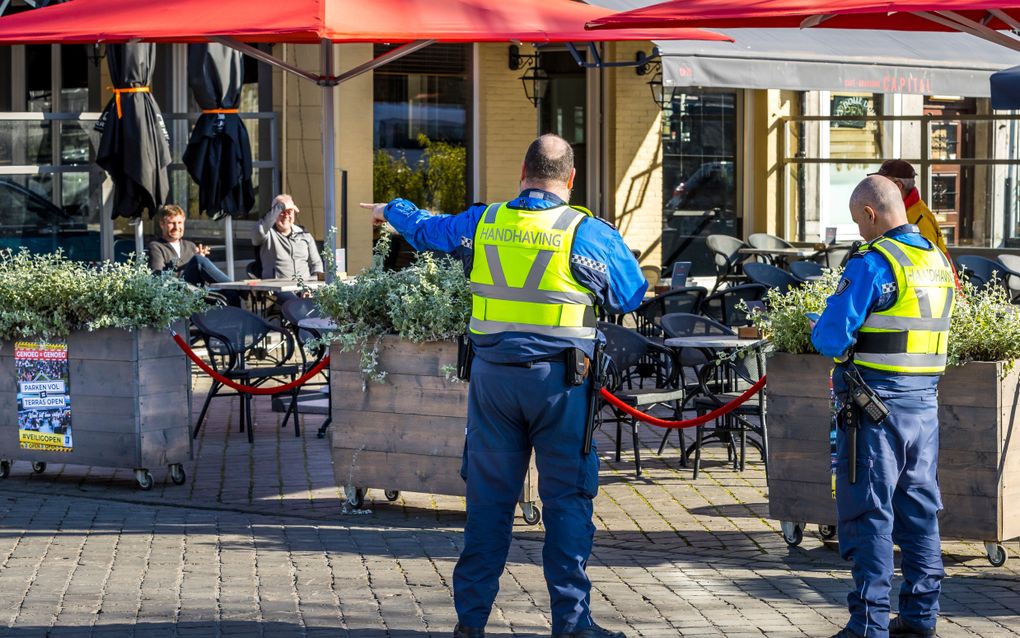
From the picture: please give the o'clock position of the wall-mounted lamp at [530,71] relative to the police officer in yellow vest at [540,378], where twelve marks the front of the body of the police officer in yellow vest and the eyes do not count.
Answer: The wall-mounted lamp is roughly at 12 o'clock from the police officer in yellow vest.

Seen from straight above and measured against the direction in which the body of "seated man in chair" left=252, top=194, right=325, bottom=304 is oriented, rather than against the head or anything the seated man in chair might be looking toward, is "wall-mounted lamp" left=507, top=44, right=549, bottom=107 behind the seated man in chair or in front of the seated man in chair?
behind

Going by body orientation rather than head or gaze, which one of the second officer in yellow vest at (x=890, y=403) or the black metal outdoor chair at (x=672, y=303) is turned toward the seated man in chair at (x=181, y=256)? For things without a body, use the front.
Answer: the second officer in yellow vest

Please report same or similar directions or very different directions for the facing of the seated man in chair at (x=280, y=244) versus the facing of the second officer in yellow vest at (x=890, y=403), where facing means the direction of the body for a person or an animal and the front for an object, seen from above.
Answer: very different directions

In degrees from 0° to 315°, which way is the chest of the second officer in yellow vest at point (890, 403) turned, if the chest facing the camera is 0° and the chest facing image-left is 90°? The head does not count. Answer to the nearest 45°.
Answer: approximately 135°

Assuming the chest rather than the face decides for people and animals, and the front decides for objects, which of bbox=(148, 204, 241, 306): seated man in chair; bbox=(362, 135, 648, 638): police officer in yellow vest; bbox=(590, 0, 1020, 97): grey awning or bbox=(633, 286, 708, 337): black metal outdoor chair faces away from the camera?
the police officer in yellow vest

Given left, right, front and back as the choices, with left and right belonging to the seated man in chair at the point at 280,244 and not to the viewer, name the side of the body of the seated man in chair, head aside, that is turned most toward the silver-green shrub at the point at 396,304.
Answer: front

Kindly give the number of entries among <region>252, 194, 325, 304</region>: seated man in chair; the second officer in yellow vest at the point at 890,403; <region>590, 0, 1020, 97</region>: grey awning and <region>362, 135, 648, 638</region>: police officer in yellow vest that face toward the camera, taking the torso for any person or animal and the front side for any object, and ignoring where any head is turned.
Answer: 2

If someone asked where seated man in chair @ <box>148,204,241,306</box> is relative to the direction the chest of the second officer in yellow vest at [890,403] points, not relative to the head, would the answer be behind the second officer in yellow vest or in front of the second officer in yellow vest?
in front
